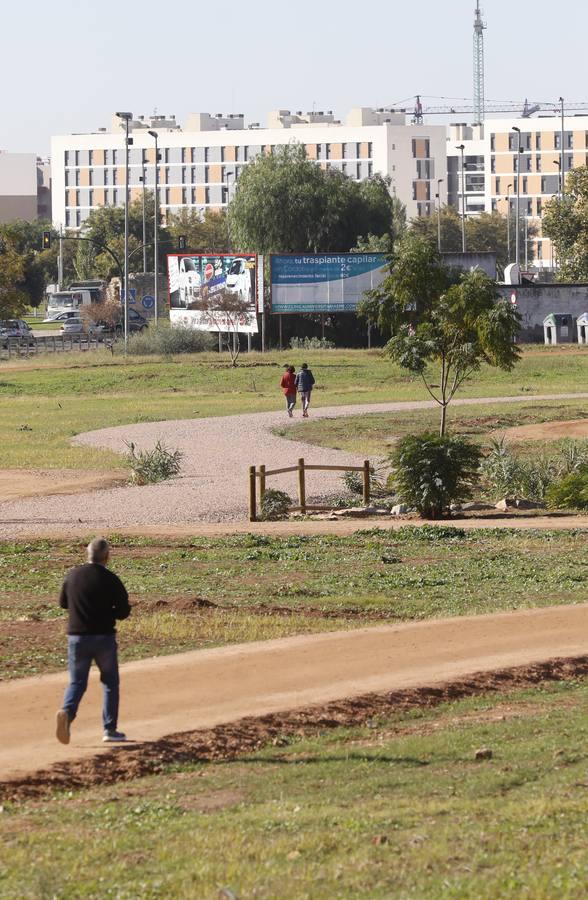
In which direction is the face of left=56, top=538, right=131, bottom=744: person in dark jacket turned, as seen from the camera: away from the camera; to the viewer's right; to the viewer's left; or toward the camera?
away from the camera

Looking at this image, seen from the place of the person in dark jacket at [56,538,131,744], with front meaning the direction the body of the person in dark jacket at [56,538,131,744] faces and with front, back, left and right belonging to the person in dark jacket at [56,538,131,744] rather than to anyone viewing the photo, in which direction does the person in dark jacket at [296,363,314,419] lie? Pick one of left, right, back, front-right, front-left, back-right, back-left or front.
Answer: front-left

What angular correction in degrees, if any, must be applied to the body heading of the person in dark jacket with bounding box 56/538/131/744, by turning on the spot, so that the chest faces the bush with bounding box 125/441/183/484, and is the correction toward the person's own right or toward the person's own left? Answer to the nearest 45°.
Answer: approximately 45° to the person's own left

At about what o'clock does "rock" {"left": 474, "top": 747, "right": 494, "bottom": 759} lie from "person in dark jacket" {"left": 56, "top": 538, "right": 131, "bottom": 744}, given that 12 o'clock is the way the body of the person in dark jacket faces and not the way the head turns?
The rock is roughly at 2 o'clock from the person in dark jacket.

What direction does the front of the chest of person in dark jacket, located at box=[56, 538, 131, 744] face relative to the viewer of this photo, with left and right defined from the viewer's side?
facing away from the viewer and to the right of the viewer
